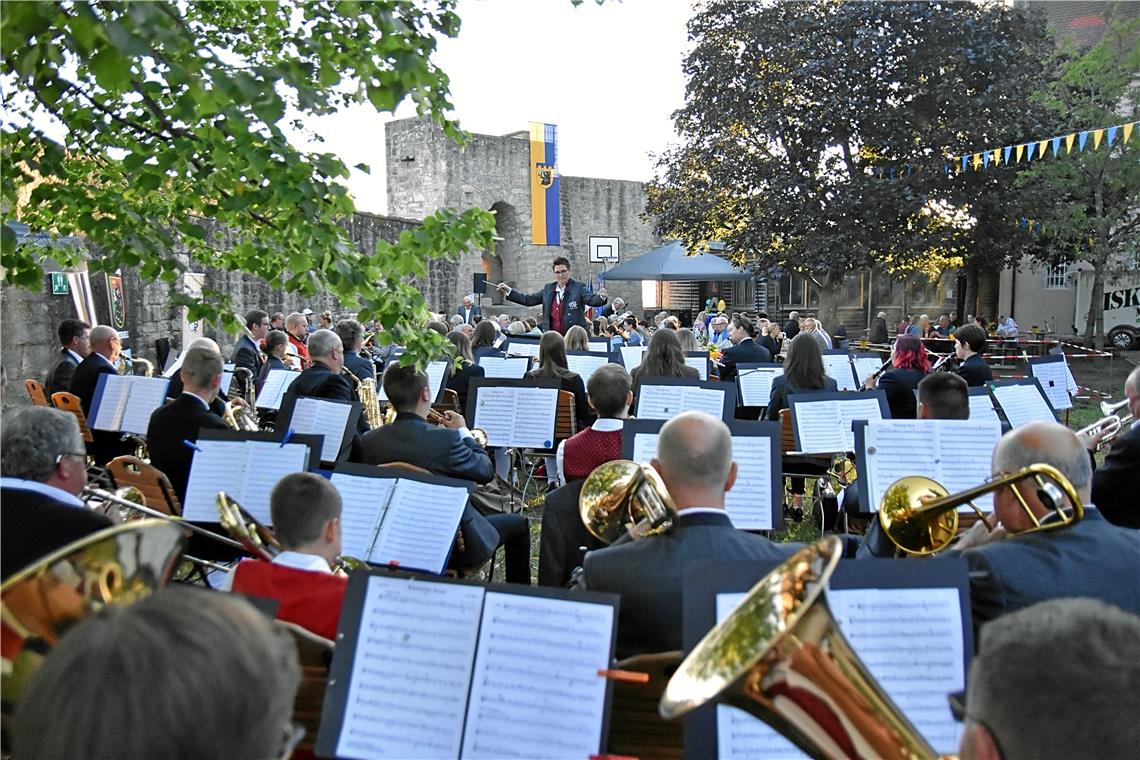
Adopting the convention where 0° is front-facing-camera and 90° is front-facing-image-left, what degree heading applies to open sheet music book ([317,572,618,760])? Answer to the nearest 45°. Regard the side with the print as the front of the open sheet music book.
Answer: approximately 0°

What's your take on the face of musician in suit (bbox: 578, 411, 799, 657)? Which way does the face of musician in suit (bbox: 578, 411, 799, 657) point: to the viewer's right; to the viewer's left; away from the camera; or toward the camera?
away from the camera

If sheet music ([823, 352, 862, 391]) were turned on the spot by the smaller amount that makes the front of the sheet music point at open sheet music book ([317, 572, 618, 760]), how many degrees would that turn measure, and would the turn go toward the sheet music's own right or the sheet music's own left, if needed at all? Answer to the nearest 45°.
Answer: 0° — it already faces it

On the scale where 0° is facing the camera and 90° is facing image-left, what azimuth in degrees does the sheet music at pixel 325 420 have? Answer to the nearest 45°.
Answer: approximately 0°

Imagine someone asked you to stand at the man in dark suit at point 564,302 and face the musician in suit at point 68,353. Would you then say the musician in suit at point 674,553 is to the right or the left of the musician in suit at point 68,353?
left

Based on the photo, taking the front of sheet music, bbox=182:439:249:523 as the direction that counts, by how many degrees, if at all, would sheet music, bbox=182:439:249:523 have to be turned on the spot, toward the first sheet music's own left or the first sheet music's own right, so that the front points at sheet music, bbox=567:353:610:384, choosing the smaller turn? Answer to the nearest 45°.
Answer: approximately 135° to the first sheet music's own left

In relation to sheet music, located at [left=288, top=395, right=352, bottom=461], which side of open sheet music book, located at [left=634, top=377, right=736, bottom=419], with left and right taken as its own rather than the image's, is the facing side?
right
